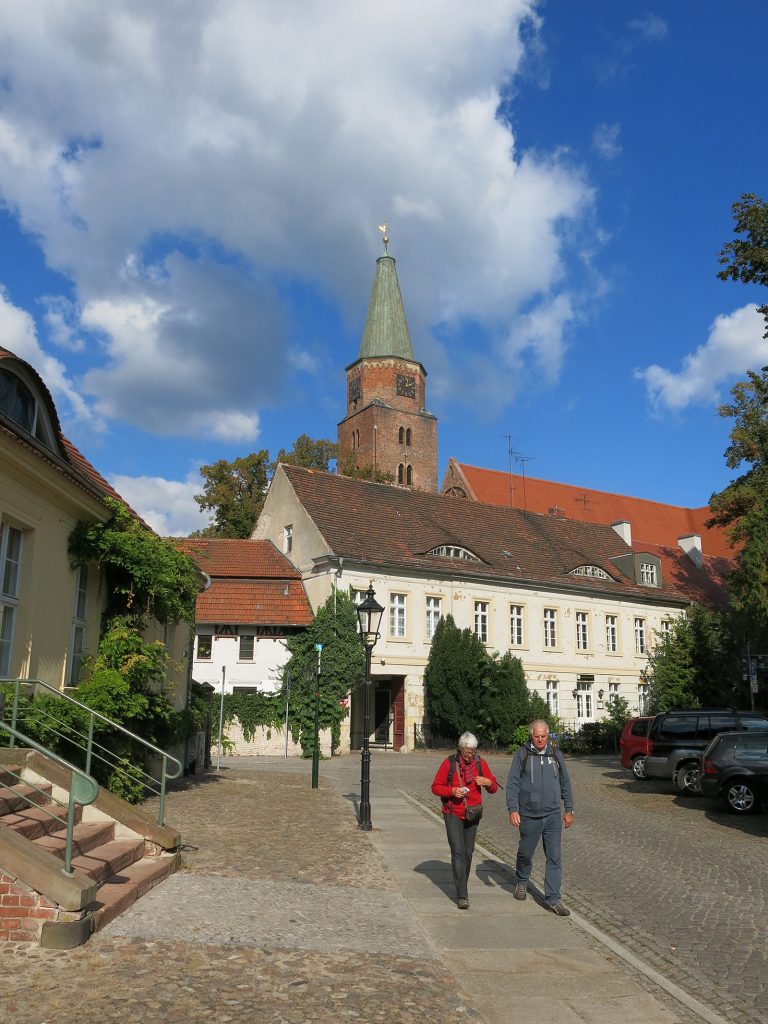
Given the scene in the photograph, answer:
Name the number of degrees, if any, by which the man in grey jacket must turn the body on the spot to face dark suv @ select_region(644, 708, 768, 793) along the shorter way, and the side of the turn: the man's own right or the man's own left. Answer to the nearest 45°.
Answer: approximately 180°

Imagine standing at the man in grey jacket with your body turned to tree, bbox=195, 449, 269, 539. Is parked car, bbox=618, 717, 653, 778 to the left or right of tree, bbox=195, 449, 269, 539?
right

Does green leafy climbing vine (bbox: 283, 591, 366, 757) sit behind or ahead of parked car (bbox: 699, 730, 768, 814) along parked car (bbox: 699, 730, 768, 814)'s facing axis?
behind

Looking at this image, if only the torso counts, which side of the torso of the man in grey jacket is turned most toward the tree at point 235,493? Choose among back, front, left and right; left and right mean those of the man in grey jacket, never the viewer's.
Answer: back

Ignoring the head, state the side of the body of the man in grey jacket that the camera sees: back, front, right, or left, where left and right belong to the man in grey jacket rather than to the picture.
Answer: front

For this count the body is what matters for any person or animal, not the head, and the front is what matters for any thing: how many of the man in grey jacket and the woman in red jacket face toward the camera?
2

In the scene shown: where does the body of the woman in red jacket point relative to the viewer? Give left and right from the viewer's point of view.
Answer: facing the viewer

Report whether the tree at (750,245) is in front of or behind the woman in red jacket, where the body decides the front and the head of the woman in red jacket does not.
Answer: behind
